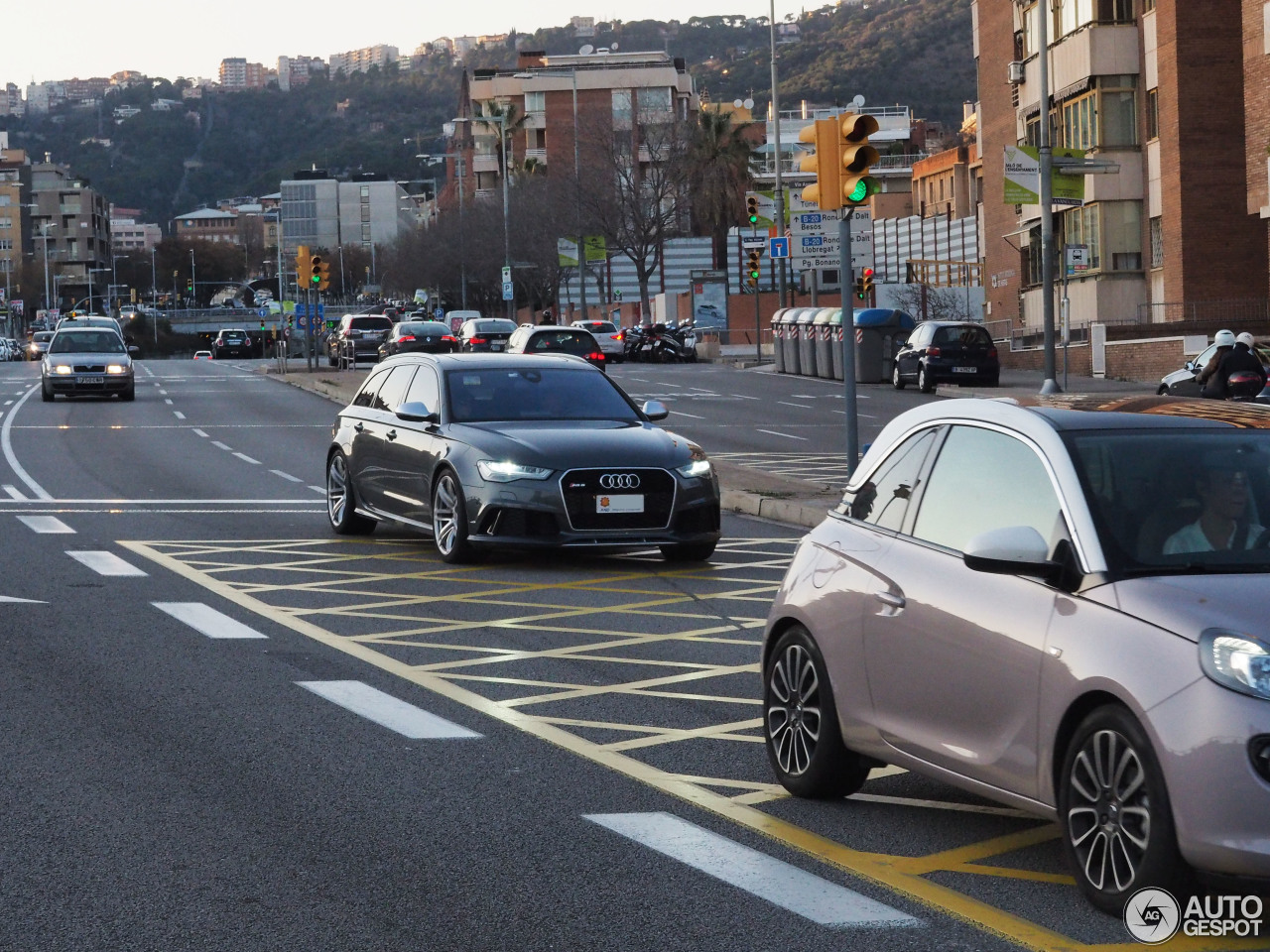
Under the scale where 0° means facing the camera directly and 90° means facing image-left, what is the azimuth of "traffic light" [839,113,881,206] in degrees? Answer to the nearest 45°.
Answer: approximately 315°

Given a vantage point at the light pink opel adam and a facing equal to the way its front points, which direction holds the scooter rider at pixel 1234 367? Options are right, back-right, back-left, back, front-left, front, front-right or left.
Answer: back-left

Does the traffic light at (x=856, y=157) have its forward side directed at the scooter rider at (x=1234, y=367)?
no

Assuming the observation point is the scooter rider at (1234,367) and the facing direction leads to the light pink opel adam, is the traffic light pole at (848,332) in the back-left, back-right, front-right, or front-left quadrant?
front-right

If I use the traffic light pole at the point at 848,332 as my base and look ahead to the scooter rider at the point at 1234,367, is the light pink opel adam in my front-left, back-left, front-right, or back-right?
back-right

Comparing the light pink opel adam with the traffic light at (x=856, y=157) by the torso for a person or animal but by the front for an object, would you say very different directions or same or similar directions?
same or similar directions

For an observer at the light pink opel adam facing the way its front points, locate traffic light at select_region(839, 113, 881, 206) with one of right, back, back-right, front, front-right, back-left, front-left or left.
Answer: back-left

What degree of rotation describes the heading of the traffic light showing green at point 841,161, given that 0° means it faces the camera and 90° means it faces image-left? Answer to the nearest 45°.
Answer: approximately 315°
